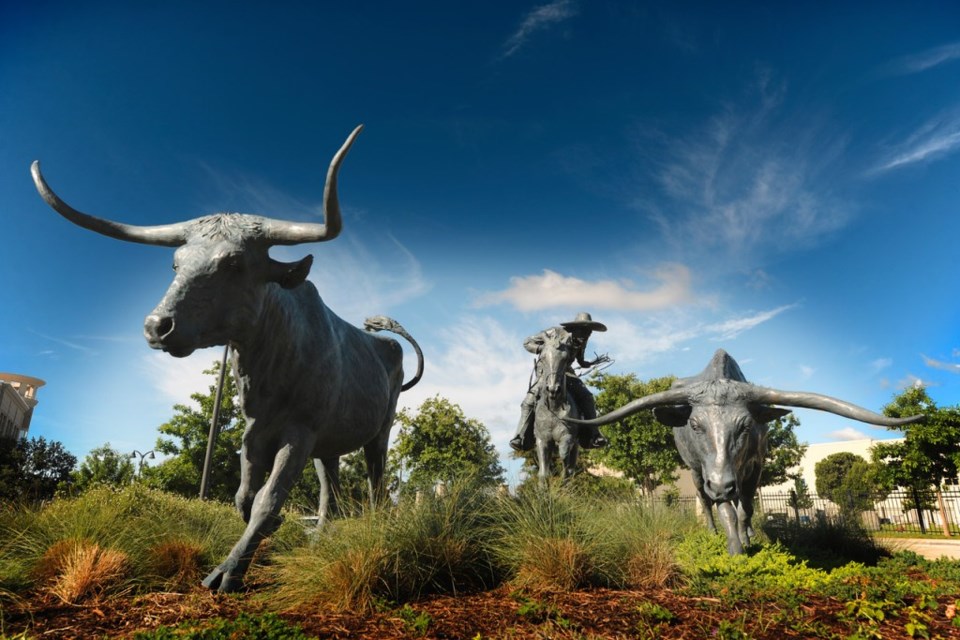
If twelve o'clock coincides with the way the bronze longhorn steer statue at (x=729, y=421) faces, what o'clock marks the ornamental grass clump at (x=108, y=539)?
The ornamental grass clump is roughly at 2 o'clock from the bronze longhorn steer statue.

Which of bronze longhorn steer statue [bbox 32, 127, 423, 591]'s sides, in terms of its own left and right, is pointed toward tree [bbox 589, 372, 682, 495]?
back

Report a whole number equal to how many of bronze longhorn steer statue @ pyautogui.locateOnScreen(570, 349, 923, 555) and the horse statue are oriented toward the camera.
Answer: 2

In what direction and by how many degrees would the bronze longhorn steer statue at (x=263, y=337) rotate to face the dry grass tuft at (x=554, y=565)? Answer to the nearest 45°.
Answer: approximately 135° to its left

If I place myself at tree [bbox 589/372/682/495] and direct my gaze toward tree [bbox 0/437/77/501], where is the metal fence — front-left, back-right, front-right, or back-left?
back-left

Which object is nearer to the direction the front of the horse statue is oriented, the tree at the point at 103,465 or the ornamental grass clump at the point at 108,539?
the ornamental grass clump

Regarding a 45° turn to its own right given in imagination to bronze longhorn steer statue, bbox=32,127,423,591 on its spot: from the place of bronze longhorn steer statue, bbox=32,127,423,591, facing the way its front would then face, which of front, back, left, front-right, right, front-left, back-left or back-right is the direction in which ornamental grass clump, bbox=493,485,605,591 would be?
back

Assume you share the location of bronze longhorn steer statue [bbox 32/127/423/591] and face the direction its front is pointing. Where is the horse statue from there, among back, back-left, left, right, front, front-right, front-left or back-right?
back

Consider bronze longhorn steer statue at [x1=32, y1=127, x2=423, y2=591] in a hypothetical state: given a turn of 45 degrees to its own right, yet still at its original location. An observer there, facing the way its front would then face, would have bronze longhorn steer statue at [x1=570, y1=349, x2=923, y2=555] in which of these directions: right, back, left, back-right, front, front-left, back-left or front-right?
back

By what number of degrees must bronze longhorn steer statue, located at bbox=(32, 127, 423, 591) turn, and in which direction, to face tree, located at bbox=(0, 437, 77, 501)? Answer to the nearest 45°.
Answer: approximately 135° to its right

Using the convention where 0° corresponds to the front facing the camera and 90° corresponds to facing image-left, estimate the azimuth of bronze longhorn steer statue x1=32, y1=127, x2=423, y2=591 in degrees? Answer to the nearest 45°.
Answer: approximately 45°

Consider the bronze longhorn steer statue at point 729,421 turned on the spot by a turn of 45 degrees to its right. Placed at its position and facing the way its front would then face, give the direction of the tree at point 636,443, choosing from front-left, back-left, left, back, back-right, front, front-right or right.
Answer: back-right

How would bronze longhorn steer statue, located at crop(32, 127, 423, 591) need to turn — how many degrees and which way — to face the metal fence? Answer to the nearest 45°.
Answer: approximately 180°
